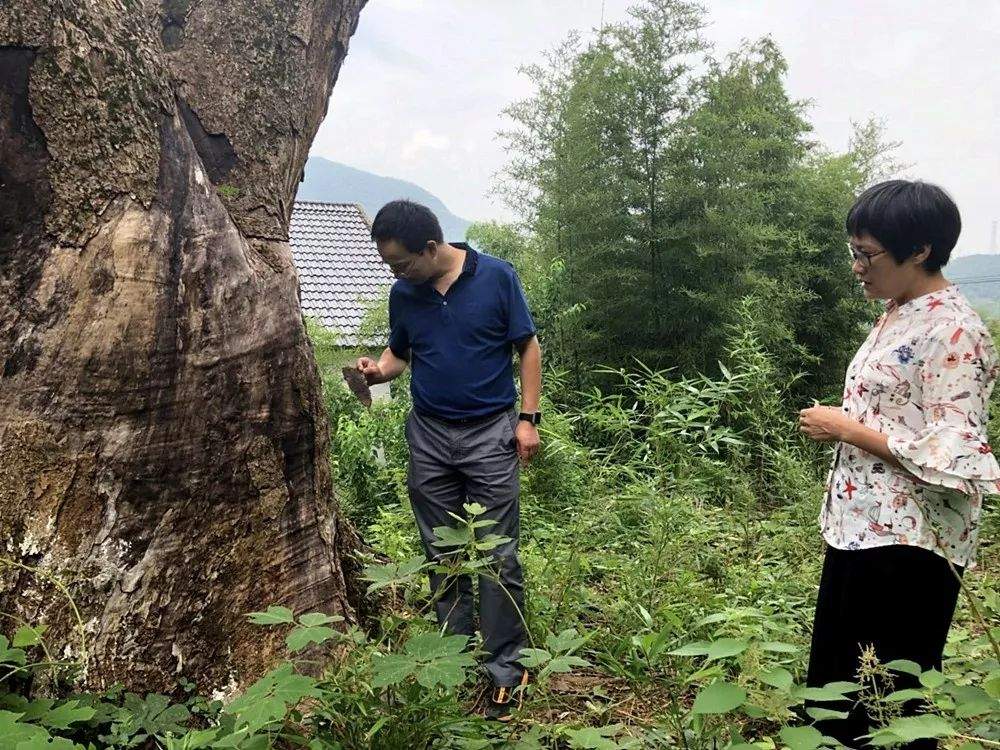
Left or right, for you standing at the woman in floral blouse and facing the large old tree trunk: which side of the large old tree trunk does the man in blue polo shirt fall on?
right

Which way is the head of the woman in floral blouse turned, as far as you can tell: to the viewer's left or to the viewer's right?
to the viewer's left

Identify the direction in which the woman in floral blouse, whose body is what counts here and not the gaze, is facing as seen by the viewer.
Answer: to the viewer's left

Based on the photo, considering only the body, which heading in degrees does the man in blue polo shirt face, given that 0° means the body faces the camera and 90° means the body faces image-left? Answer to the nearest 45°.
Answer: approximately 45°

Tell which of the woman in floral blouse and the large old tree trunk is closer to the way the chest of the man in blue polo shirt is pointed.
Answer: the large old tree trunk

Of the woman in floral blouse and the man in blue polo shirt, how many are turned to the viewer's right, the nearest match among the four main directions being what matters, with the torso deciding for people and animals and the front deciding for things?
0

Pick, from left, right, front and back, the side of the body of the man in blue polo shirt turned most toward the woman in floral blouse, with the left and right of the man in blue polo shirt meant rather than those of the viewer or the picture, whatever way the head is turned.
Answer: left

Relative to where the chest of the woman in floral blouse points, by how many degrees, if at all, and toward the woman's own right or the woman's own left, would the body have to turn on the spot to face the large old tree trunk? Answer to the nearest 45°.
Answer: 0° — they already face it
